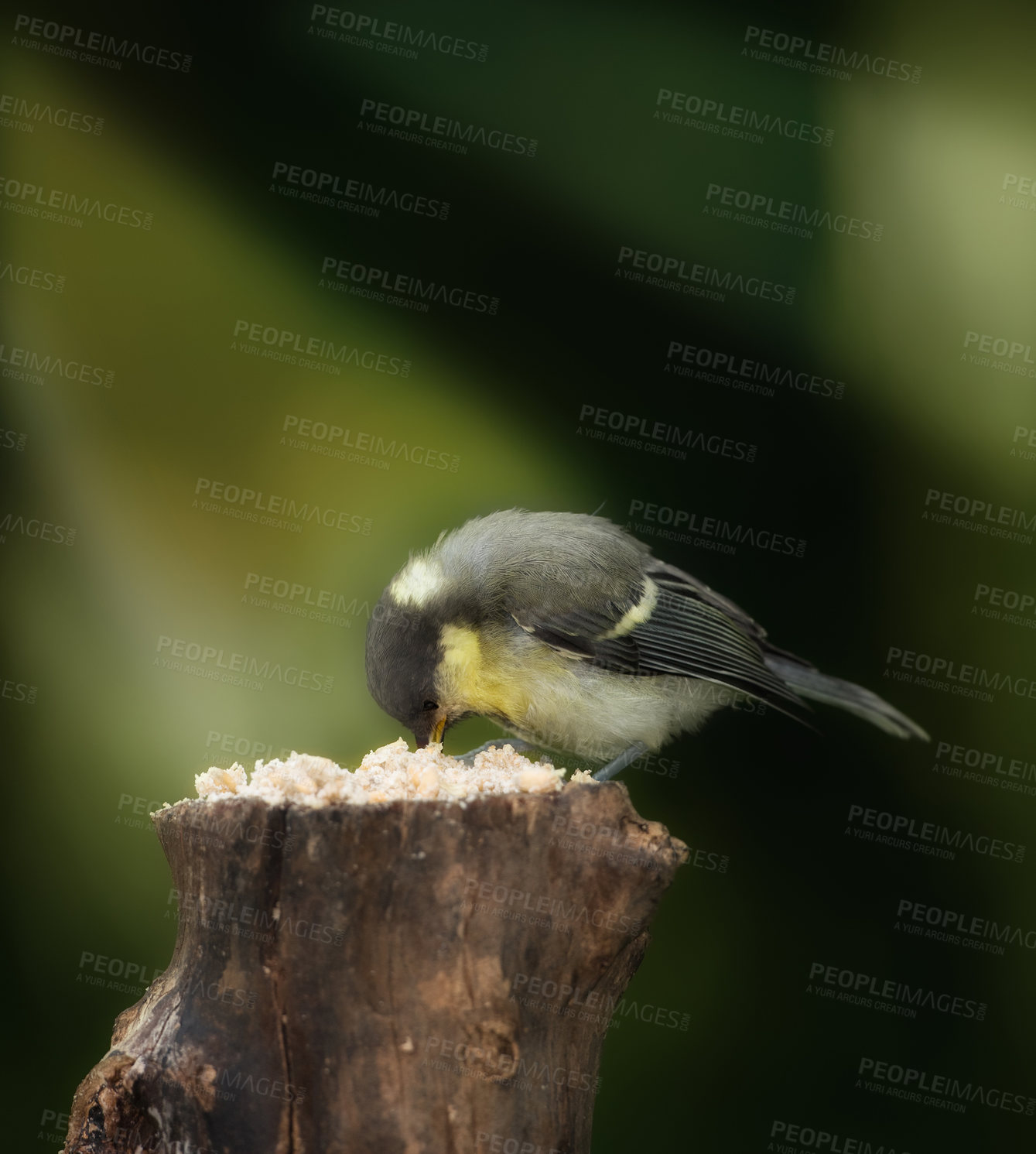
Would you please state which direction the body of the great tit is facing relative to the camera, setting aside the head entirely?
to the viewer's left
